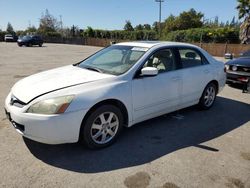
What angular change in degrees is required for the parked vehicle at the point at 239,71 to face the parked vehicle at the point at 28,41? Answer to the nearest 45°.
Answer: approximately 90° to its right

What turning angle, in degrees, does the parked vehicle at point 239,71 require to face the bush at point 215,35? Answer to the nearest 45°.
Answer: approximately 135° to its right

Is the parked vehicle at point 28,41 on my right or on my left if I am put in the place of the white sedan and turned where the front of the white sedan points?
on my right

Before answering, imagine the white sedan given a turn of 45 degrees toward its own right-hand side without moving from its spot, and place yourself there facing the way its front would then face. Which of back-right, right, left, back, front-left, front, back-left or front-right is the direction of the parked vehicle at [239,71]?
back-right

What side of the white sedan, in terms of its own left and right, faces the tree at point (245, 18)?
back

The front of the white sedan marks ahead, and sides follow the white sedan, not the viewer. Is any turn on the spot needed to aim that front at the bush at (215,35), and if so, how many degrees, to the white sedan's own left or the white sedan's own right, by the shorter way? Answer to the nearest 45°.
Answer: approximately 180°

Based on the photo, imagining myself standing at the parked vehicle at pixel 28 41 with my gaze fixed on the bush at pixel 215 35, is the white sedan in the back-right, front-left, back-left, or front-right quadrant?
front-right

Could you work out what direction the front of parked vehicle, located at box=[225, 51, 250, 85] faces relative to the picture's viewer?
facing the viewer and to the left of the viewer
